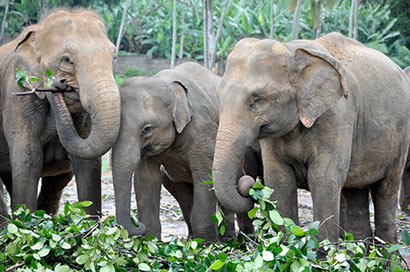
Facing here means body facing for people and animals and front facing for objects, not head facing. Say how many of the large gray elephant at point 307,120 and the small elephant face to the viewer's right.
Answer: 0

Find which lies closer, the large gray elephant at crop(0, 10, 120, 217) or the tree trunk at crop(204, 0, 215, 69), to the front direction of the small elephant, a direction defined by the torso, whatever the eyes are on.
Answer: the large gray elephant

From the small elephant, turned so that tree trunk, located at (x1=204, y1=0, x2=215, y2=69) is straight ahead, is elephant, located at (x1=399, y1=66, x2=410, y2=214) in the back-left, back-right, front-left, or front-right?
front-right

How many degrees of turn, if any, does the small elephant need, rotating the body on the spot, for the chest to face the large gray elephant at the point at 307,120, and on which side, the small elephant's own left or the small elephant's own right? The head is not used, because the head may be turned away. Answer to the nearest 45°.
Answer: approximately 90° to the small elephant's own left

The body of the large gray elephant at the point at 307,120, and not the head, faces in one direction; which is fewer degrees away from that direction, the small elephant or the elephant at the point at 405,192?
the small elephant

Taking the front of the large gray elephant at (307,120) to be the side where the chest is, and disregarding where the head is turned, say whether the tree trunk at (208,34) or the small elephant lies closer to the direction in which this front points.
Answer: the small elephant

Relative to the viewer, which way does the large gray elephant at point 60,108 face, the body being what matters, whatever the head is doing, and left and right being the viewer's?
facing the viewer and to the right of the viewer

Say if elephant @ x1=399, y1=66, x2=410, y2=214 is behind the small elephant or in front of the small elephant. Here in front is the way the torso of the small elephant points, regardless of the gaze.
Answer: behind

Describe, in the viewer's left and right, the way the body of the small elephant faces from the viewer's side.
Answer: facing the viewer and to the left of the viewer

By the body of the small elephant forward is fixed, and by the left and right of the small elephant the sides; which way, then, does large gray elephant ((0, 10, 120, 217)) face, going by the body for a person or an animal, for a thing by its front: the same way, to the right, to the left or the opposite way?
to the left

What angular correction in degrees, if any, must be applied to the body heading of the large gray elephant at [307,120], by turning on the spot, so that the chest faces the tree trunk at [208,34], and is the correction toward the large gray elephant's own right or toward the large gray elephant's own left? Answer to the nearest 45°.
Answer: approximately 135° to the large gray elephant's own right

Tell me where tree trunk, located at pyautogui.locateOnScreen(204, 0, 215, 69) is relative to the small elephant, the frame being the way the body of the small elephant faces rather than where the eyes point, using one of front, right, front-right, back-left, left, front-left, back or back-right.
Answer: back-right

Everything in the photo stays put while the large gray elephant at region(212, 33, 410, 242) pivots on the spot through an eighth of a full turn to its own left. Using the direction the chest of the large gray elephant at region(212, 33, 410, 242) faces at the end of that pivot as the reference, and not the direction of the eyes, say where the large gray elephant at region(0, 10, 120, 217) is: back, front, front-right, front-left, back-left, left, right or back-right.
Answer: right
